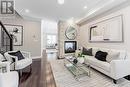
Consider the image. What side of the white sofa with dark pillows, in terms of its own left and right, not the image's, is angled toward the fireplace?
right

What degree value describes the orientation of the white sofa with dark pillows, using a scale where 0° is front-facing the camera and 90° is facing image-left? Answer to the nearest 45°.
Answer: approximately 45°

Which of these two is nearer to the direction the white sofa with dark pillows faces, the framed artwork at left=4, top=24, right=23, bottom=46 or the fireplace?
the framed artwork

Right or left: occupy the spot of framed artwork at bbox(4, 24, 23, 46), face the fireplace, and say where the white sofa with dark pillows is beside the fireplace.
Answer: right

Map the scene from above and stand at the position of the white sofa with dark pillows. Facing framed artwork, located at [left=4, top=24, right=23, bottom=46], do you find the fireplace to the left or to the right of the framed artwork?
right

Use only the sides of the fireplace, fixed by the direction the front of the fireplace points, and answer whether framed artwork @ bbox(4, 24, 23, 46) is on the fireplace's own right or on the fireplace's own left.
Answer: on the fireplace's own right

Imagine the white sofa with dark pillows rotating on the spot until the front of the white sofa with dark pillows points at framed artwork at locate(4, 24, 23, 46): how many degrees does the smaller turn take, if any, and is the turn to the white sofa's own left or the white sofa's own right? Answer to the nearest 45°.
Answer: approximately 45° to the white sofa's own right

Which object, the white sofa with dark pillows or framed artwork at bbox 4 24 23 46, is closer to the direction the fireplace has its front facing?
the white sofa with dark pillows
